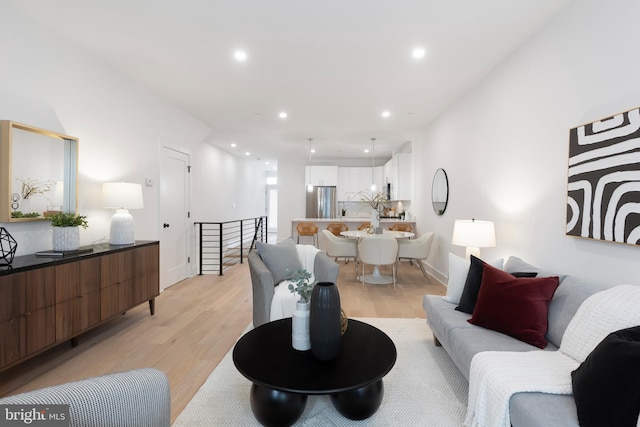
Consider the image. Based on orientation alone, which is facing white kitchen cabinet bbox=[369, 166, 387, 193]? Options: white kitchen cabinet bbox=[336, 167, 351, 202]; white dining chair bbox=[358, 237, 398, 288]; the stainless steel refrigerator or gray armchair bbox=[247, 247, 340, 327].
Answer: the white dining chair

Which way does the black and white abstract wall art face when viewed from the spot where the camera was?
facing the viewer and to the left of the viewer

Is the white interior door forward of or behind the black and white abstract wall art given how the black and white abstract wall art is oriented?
forward

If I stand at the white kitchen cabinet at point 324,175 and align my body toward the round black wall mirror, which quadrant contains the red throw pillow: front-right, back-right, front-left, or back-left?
front-right

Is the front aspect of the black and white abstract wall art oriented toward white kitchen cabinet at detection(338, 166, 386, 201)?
no

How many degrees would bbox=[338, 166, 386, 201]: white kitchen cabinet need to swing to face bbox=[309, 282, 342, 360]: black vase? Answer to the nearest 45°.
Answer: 0° — it already faces it

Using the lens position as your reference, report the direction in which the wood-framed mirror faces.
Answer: facing the viewer and to the right of the viewer

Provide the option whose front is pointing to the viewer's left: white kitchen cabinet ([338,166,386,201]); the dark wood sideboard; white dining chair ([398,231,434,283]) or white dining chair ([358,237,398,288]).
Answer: white dining chair ([398,231,434,283])

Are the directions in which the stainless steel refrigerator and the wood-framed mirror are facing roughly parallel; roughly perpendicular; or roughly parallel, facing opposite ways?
roughly perpendicular

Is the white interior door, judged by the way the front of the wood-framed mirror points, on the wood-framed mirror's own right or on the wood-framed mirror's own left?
on the wood-framed mirror's own left

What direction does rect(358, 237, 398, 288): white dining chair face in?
away from the camera

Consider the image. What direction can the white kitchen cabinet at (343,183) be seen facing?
toward the camera

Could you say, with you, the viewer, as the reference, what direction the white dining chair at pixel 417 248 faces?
facing to the left of the viewer

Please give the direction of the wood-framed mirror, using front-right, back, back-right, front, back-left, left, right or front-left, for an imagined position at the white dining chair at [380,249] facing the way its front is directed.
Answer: back-left

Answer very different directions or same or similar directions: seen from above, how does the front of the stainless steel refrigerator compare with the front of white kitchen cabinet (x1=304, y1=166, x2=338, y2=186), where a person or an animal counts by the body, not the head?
same or similar directions

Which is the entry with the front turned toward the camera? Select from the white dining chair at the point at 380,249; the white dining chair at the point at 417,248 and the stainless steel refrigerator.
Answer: the stainless steel refrigerator

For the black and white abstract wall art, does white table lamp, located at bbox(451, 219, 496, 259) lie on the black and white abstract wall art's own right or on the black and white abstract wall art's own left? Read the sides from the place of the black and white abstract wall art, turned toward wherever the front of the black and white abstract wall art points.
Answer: on the black and white abstract wall art's own right

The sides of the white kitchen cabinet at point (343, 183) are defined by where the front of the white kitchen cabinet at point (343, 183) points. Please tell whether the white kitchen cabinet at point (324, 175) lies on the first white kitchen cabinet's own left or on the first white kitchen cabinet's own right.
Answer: on the first white kitchen cabinet's own right

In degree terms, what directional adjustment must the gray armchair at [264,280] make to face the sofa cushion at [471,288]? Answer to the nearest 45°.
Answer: approximately 45° to its left

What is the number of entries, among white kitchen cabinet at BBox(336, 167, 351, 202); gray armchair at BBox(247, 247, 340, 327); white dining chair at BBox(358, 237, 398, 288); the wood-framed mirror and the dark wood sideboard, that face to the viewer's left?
0
